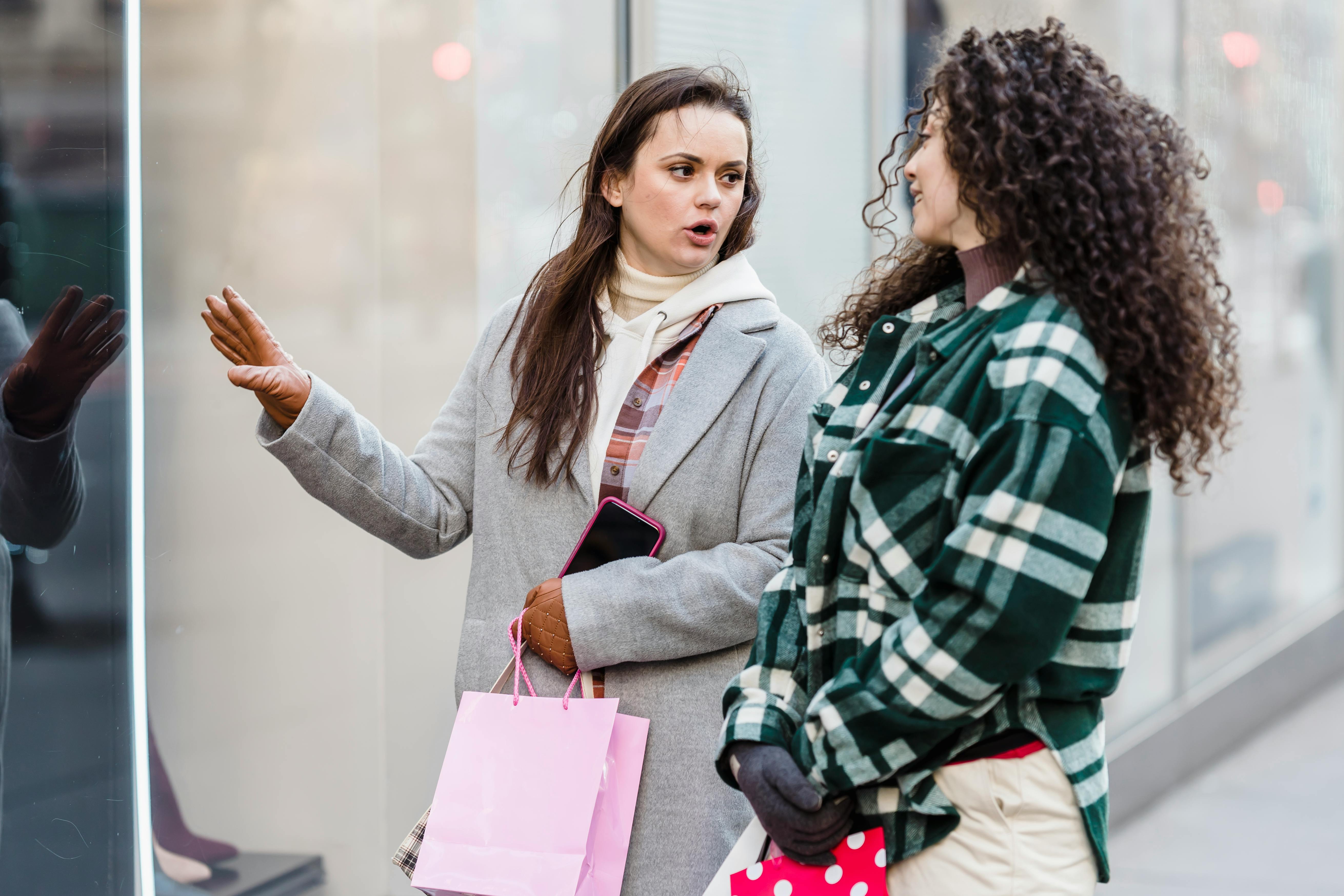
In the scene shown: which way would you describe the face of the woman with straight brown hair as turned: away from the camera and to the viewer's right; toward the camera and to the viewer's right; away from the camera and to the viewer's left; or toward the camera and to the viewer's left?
toward the camera and to the viewer's right

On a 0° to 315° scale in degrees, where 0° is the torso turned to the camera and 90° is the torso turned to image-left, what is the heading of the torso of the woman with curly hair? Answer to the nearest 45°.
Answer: approximately 45°

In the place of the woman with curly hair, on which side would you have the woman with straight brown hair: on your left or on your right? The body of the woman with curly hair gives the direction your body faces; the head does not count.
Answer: on your right

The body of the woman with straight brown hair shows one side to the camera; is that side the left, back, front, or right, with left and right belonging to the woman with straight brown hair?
front

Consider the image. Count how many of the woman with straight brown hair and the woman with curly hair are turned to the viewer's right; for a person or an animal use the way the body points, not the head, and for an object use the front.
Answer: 0
